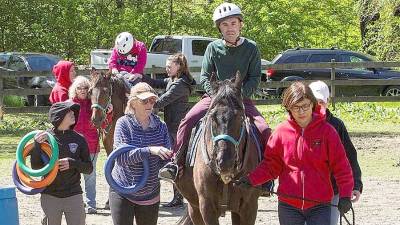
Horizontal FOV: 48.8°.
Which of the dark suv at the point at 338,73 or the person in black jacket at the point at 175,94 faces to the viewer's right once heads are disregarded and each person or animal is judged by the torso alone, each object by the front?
the dark suv

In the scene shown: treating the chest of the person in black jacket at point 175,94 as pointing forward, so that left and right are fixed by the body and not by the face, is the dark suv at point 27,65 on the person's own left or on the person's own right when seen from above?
on the person's own right

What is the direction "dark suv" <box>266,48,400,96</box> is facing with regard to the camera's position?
facing to the right of the viewer

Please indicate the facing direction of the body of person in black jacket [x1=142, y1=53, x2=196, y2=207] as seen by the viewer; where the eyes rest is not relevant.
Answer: to the viewer's left

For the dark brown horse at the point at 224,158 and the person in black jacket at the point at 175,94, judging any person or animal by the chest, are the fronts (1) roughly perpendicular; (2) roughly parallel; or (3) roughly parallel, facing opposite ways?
roughly perpendicular

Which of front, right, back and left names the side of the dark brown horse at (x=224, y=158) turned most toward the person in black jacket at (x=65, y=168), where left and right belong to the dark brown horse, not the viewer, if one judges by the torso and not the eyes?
right

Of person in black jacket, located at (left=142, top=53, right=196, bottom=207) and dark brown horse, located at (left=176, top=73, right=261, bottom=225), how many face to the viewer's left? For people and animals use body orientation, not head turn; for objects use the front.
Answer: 1
